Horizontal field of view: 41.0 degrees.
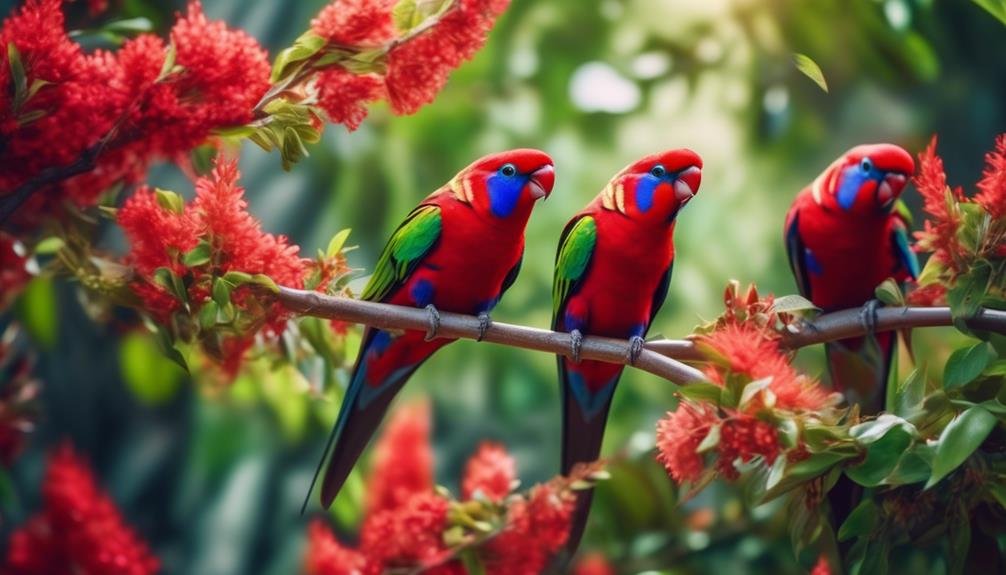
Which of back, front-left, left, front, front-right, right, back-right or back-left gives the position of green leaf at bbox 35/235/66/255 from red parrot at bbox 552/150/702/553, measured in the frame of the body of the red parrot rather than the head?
back-right

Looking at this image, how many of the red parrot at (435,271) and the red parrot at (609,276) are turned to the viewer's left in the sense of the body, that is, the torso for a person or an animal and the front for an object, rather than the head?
0

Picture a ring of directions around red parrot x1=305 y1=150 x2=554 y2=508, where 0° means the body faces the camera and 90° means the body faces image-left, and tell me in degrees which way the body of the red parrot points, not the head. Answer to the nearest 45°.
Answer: approximately 315°

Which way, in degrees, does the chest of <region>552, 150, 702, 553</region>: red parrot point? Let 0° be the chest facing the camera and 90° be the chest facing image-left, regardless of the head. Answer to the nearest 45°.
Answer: approximately 315°
